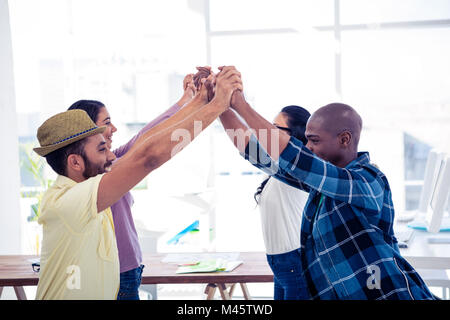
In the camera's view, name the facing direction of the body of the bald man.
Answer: to the viewer's left

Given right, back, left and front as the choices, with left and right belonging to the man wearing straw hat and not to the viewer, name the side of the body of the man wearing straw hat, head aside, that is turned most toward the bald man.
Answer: front

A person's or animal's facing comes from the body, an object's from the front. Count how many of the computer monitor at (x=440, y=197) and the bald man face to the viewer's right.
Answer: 0

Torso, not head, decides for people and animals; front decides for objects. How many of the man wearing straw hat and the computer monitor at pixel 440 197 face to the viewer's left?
1

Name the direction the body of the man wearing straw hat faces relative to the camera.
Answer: to the viewer's right

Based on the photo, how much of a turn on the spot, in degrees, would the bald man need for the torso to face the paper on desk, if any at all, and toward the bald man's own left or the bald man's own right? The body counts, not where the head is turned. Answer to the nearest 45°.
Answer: approximately 45° to the bald man's own right

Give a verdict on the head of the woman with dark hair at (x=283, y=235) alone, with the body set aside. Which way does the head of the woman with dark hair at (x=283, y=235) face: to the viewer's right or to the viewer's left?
to the viewer's left

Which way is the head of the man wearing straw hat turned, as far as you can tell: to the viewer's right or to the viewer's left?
to the viewer's right

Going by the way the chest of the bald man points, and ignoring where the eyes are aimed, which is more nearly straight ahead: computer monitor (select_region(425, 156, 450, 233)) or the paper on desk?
the paper on desk

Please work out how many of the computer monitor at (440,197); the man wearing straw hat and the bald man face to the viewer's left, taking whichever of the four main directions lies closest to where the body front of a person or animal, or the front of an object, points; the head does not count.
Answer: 2

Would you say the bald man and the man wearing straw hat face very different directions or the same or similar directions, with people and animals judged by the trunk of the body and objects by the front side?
very different directions

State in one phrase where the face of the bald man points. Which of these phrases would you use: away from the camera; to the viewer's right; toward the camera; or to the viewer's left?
to the viewer's left

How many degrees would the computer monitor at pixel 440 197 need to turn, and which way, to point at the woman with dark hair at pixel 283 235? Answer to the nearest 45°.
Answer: approximately 45° to its left

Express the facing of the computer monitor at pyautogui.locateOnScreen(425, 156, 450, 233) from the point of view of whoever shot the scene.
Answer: facing to the left of the viewer
